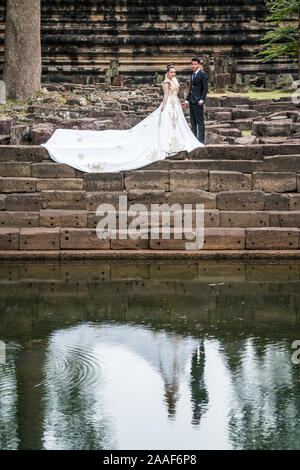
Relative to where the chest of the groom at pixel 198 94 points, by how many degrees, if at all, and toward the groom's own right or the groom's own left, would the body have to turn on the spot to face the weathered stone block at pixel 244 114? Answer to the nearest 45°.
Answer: approximately 135° to the groom's own right

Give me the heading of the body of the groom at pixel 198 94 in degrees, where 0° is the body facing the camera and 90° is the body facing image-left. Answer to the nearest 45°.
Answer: approximately 45°

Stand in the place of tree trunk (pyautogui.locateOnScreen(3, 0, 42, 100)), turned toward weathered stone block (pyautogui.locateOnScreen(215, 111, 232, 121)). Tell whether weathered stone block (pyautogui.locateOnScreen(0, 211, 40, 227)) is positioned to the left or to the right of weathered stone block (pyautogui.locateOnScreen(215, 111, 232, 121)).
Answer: right

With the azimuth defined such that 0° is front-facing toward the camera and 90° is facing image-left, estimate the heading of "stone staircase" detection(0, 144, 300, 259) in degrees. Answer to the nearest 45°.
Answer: approximately 0°

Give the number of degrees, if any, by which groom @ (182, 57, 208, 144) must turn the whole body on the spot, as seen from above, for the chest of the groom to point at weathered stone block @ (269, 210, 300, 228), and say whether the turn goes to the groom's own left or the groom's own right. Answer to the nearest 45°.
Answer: approximately 90° to the groom's own left

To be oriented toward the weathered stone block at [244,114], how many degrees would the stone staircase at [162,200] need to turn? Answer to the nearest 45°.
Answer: approximately 180°

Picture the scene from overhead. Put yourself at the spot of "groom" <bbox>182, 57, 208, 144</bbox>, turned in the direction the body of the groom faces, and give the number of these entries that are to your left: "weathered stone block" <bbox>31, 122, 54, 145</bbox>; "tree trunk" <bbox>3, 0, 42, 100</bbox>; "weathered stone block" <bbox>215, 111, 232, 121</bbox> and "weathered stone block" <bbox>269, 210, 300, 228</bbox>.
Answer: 1

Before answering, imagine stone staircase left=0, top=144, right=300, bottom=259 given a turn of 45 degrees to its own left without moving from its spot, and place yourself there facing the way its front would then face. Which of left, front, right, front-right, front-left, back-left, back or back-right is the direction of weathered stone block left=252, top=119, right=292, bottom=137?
left
